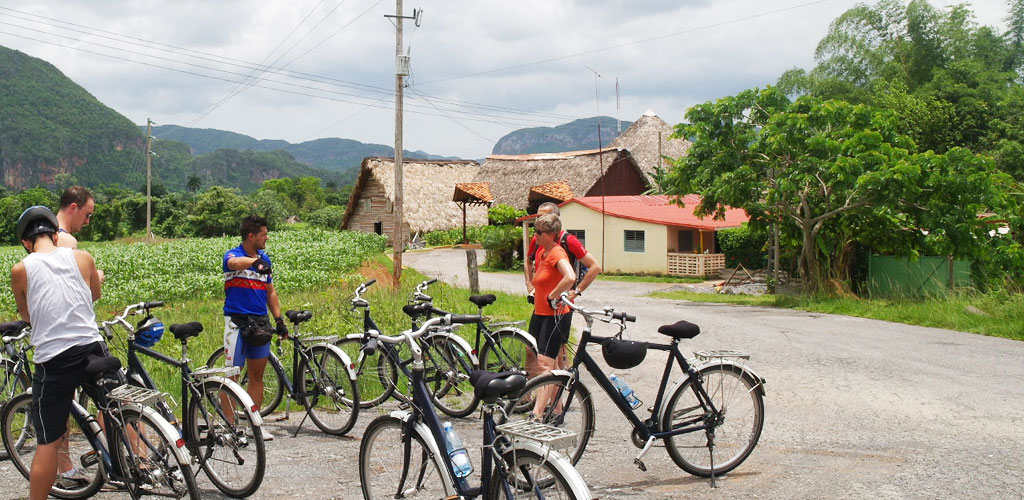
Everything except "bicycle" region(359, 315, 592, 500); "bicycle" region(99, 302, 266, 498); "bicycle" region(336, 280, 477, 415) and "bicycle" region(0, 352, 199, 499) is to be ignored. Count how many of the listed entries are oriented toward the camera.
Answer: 0

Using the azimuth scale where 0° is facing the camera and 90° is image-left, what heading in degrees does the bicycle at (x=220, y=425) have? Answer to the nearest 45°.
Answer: approximately 135°

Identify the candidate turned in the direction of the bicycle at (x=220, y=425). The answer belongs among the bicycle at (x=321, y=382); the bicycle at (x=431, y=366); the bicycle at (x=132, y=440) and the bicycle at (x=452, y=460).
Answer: the bicycle at (x=452, y=460)

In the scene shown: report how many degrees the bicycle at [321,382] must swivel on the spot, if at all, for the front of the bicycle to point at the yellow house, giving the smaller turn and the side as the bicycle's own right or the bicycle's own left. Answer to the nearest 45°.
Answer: approximately 90° to the bicycle's own right

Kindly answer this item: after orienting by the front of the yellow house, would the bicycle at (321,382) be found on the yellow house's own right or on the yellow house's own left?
on the yellow house's own right

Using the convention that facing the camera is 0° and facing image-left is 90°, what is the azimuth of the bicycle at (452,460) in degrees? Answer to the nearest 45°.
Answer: approximately 135°

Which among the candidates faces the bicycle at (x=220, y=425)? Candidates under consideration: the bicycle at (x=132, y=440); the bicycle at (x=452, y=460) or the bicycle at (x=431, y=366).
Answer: the bicycle at (x=452, y=460)

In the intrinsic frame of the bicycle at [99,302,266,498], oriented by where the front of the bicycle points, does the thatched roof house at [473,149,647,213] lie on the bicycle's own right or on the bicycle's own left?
on the bicycle's own right

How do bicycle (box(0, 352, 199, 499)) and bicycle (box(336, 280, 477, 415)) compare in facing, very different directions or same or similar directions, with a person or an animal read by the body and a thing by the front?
same or similar directions

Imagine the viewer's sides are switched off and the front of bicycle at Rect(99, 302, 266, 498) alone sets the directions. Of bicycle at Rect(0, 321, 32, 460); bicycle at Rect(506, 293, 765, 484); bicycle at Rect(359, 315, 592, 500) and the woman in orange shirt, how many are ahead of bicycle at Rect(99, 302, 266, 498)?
1

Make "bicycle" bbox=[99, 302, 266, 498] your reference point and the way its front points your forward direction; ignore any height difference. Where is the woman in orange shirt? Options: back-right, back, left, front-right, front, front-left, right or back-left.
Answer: back-right

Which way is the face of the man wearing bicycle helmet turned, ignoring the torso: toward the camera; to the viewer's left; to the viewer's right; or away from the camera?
away from the camera
